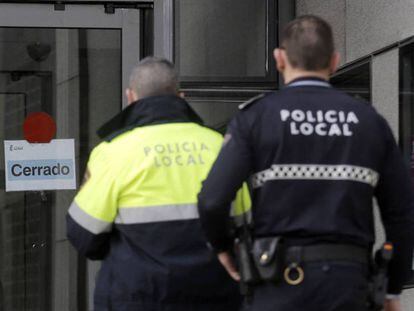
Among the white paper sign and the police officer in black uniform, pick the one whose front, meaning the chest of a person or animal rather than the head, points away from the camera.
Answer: the police officer in black uniform

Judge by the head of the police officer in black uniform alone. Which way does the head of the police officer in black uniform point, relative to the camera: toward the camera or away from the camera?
away from the camera

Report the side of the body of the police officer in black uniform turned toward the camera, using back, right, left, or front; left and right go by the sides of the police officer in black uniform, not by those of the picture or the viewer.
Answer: back

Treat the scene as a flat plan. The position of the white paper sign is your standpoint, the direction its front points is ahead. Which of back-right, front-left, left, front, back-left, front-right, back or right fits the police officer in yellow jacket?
front

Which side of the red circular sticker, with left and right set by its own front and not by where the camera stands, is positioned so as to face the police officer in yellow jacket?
front

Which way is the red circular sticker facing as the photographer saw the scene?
facing the viewer

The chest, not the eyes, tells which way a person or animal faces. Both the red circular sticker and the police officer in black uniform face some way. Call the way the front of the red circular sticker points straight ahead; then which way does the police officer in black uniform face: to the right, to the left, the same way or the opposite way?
the opposite way

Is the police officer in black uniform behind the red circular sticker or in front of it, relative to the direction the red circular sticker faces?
in front

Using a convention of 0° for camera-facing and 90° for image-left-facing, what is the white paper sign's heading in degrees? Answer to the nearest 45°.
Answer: approximately 0°

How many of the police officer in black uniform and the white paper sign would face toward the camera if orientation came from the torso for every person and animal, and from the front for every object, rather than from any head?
1

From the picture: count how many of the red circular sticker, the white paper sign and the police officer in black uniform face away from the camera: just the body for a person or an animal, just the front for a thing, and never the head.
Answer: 1

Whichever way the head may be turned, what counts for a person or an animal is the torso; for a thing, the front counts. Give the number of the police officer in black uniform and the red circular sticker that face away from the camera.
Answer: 1

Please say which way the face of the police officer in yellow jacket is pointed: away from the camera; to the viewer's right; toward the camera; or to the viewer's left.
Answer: away from the camera

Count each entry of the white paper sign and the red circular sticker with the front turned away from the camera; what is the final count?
0

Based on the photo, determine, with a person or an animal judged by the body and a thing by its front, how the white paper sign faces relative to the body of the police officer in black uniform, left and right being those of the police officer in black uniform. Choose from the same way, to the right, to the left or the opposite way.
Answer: the opposite way
